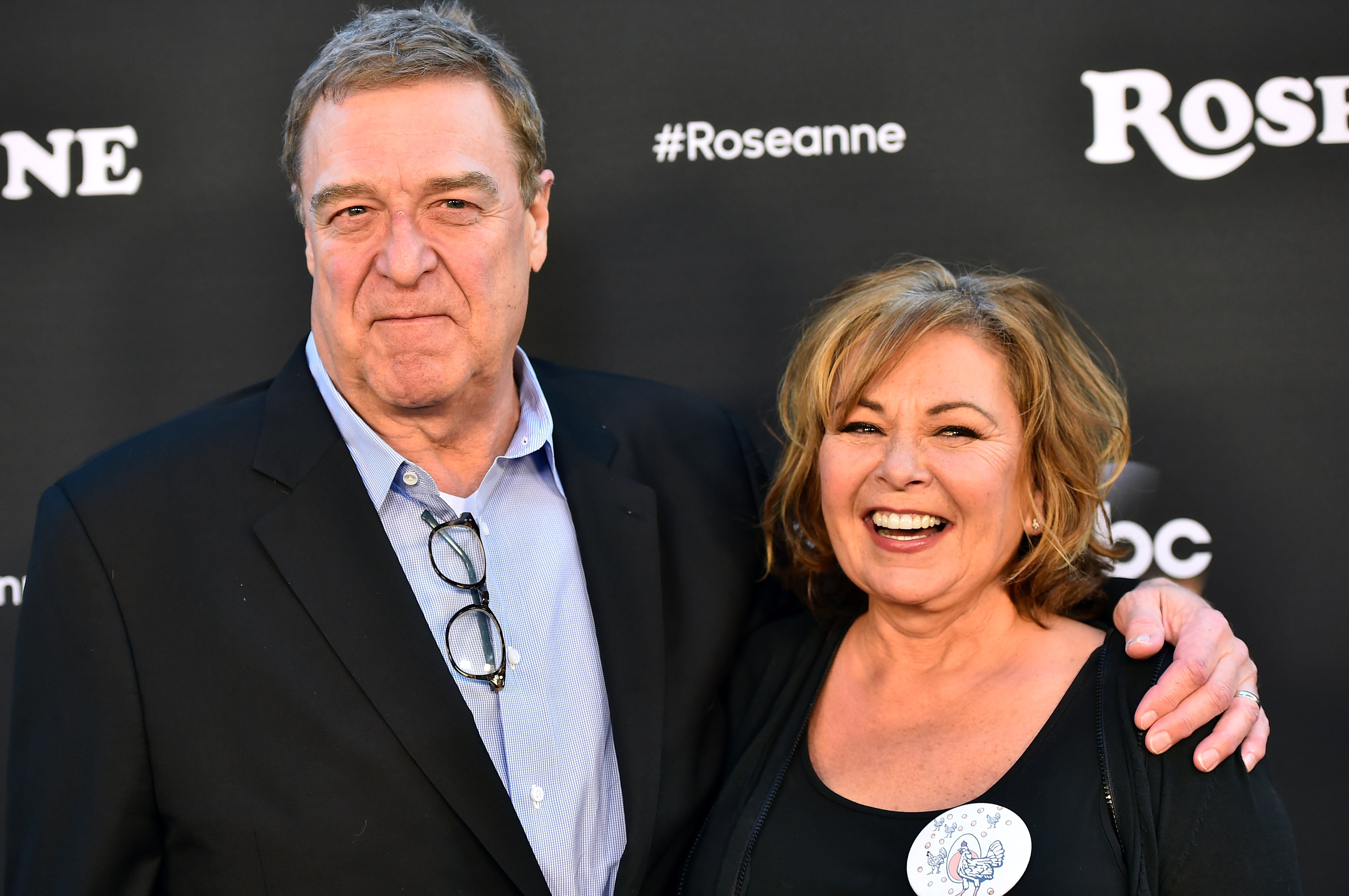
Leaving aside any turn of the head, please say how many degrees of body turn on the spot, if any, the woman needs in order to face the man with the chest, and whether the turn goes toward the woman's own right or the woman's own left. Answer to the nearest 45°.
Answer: approximately 90° to the woman's own right

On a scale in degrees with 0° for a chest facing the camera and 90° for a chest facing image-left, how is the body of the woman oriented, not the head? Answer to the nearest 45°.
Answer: approximately 0°
